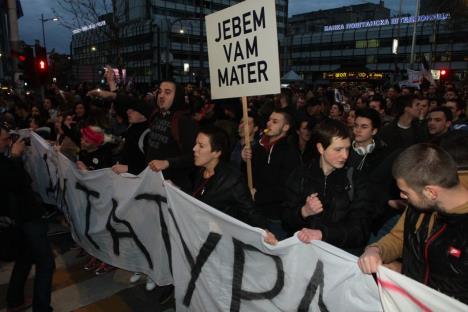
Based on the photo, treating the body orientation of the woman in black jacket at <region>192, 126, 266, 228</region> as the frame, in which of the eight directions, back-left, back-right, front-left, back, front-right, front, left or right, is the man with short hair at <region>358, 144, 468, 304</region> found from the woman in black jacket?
left

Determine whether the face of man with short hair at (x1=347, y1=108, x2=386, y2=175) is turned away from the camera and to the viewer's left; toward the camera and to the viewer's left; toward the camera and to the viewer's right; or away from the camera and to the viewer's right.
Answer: toward the camera and to the viewer's left

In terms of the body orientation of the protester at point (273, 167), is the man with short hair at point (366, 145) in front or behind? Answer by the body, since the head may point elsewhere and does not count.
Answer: behind

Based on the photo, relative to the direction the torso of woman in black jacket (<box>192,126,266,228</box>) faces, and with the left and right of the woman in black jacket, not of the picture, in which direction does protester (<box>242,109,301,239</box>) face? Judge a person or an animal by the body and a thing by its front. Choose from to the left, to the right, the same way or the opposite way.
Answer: the same way

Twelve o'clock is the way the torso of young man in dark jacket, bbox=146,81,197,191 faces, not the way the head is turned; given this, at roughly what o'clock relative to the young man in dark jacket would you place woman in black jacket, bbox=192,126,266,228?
The woman in black jacket is roughly at 10 o'clock from the young man in dark jacket.

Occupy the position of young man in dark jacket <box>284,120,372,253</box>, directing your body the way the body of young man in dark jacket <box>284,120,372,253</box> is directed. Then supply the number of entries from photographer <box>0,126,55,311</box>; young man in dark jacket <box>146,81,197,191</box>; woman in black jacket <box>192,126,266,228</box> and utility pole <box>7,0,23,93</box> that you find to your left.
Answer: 0

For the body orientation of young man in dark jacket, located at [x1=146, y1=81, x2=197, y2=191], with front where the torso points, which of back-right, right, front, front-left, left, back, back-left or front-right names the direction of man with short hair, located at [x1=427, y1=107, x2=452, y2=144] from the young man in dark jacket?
back-left

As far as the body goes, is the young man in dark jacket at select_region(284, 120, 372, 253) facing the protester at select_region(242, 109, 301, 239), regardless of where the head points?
no

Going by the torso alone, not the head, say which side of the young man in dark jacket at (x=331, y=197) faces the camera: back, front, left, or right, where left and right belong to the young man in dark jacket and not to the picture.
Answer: front

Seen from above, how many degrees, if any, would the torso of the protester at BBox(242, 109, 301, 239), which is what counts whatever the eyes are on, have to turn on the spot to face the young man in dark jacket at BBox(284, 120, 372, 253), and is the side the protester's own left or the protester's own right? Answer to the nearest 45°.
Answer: approximately 45° to the protester's own left

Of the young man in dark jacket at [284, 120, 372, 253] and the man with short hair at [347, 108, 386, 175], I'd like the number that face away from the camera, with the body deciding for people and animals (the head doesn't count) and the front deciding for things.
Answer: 0

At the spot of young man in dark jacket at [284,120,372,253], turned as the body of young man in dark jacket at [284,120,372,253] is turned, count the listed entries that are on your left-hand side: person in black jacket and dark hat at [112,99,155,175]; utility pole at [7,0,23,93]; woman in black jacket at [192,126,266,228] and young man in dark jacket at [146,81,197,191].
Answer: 0

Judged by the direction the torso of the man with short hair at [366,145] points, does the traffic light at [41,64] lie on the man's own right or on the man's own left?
on the man's own right

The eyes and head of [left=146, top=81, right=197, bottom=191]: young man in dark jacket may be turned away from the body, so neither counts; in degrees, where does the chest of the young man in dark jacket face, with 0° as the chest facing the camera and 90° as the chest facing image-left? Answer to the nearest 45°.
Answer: approximately 45°

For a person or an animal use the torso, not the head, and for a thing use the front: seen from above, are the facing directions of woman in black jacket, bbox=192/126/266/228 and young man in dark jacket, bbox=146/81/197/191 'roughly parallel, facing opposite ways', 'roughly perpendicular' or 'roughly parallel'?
roughly parallel

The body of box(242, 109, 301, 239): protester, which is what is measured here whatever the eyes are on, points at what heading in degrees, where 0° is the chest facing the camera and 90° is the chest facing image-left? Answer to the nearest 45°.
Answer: approximately 45°
